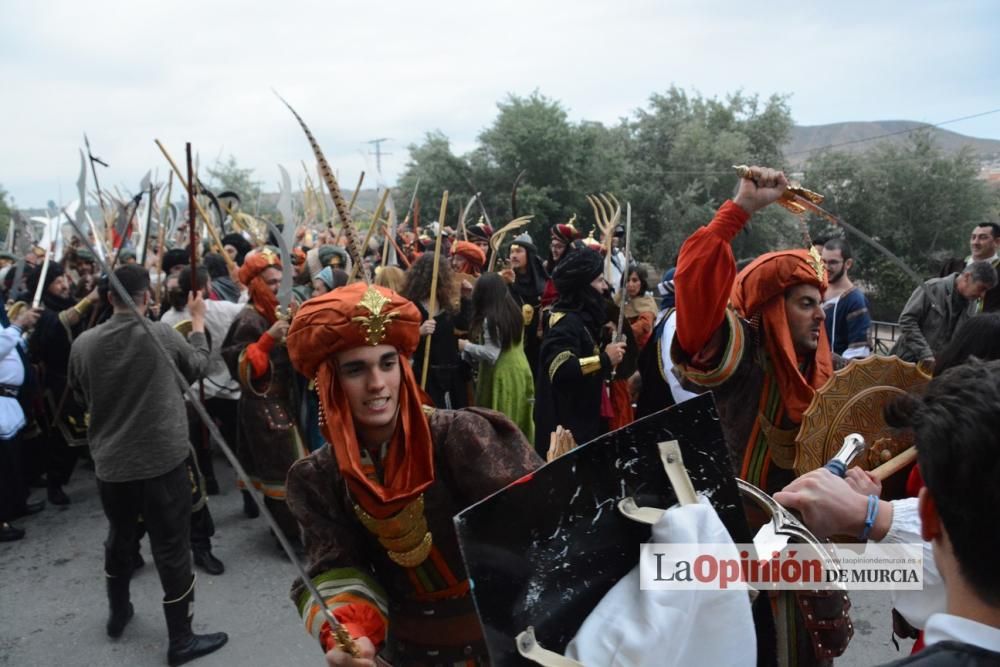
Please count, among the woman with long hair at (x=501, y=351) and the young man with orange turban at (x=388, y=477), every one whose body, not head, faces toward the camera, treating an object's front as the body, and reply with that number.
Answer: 1

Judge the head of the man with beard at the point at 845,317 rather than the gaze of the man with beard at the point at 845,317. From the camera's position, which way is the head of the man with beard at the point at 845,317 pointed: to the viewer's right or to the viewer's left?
to the viewer's left

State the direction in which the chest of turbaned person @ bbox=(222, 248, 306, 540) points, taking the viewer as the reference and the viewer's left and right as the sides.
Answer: facing to the right of the viewer

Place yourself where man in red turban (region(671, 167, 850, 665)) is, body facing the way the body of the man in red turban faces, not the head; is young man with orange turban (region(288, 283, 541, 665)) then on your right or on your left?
on your right

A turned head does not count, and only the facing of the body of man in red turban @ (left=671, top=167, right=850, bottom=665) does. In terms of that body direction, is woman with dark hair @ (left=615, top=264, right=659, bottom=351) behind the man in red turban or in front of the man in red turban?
behind

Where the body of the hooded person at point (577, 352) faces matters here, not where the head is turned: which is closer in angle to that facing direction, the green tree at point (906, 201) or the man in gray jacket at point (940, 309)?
the man in gray jacket
